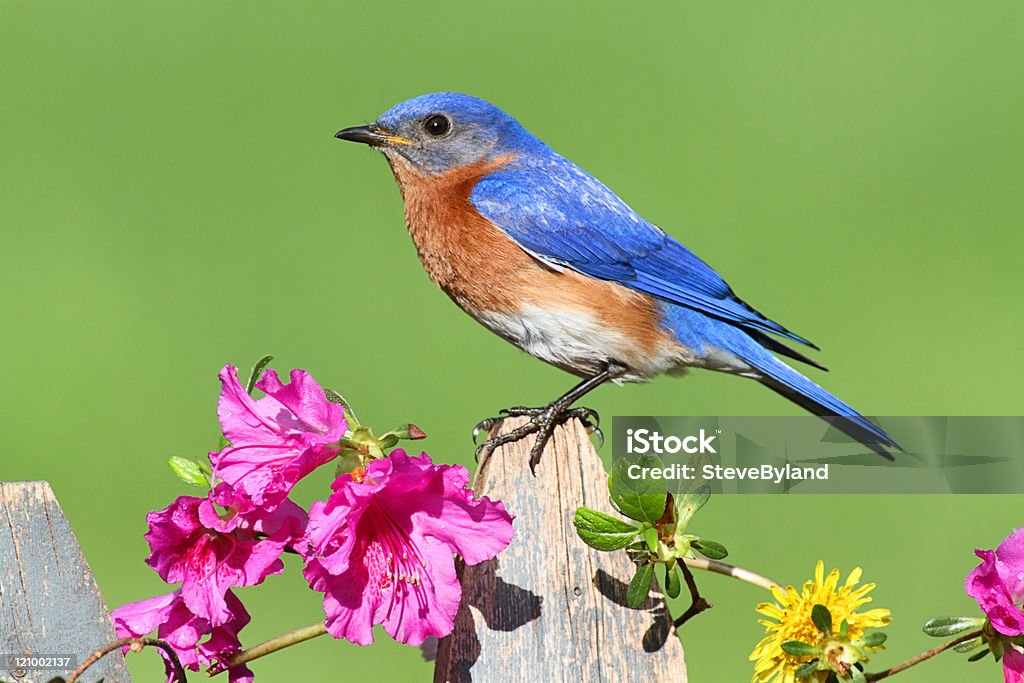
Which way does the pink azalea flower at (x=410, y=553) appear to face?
toward the camera

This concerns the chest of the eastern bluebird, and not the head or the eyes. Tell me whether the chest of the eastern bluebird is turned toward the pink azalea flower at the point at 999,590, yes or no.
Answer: no

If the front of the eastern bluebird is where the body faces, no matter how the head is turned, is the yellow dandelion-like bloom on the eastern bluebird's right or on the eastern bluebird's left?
on the eastern bluebird's left

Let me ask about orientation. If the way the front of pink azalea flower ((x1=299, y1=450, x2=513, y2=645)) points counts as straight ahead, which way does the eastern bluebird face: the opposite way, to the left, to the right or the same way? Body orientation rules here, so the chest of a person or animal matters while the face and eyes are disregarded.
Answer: to the right

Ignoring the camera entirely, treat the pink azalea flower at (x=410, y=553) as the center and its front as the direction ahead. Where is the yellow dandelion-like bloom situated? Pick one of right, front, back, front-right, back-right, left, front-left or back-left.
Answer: left

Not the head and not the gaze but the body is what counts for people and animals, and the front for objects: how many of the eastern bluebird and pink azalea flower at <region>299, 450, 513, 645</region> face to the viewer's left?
1

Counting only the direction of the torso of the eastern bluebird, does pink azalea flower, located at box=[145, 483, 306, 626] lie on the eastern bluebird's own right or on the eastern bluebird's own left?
on the eastern bluebird's own left

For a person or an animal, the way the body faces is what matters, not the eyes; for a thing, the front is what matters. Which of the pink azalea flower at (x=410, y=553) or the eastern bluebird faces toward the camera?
the pink azalea flower

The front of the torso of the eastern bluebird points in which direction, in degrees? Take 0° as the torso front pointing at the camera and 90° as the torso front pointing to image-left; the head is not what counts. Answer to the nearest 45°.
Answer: approximately 90°

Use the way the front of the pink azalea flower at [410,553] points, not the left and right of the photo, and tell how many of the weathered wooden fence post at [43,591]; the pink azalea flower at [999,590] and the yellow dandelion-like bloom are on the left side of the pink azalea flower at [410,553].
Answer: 2
